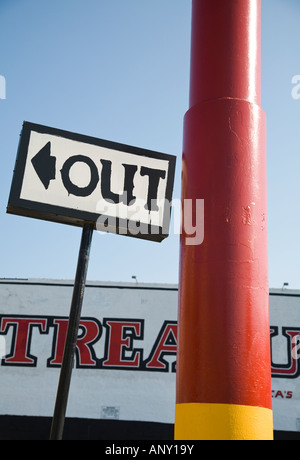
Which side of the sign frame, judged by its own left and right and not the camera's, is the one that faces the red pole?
left

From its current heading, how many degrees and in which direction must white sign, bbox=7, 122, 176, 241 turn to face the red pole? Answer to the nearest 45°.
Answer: approximately 90° to its left

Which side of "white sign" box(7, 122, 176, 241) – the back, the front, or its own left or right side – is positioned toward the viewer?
front
